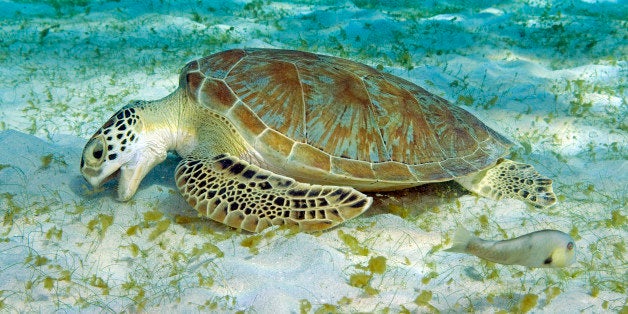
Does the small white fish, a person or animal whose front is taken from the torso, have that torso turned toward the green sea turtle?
no

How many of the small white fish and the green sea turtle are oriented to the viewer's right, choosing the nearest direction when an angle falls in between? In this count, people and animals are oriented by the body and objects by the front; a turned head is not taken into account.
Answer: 1

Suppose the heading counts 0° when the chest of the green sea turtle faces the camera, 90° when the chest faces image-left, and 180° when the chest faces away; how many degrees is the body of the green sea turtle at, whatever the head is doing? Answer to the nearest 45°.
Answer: approximately 90°

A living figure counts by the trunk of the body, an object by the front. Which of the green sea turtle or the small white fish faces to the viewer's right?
the small white fish

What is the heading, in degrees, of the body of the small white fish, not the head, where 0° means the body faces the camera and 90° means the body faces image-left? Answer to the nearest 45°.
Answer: approximately 270°

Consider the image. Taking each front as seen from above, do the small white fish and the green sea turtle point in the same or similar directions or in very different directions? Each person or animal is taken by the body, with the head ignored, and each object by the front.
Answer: very different directions

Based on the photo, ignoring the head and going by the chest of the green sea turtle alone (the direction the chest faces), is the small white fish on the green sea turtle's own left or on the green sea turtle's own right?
on the green sea turtle's own left
